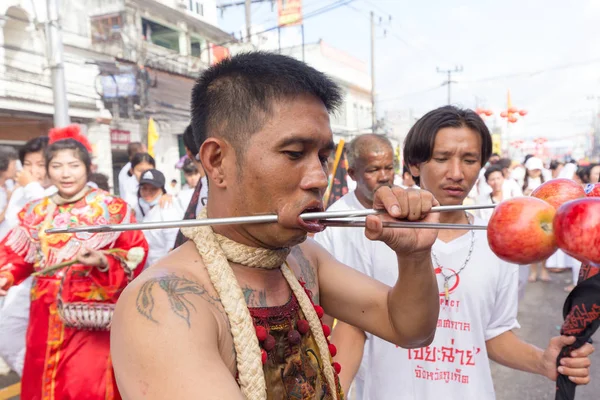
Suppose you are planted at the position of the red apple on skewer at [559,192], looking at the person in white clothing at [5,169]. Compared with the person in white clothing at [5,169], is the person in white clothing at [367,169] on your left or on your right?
right

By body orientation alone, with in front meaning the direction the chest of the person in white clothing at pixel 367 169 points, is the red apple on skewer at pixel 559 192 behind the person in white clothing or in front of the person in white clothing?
in front

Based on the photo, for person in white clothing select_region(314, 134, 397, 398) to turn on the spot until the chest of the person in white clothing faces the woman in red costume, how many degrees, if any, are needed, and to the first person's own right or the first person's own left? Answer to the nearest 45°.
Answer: approximately 90° to the first person's own right

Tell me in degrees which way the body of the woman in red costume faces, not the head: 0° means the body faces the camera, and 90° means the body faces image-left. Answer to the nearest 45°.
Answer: approximately 0°

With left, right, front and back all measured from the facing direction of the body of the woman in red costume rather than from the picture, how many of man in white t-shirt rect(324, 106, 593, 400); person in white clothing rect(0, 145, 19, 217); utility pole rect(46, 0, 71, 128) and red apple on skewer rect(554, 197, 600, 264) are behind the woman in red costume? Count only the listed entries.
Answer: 2

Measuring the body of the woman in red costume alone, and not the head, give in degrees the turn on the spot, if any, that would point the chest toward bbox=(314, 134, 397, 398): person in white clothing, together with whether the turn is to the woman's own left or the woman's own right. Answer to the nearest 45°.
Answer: approximately 90° to the woman's own left

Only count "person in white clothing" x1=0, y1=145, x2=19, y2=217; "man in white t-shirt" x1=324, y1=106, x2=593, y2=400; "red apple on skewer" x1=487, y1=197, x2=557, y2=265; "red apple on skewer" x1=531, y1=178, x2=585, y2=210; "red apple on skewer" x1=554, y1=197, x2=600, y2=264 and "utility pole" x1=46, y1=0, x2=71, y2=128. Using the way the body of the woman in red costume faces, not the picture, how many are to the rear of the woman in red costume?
2

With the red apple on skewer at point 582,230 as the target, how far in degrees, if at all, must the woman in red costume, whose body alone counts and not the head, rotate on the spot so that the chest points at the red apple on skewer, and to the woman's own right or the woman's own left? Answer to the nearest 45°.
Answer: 0° — they already face it

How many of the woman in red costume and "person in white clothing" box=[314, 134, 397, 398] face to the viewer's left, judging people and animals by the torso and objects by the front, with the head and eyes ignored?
0

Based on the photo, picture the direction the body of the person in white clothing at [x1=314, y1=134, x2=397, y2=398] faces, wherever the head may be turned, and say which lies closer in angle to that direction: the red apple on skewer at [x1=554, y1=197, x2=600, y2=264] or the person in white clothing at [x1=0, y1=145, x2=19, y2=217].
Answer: the red apple on skewer

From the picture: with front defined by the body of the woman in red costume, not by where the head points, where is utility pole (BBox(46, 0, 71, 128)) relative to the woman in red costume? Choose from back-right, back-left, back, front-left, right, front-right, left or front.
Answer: back

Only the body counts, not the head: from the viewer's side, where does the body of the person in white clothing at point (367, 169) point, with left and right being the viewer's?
facing the viewer and to the right of the viewer
